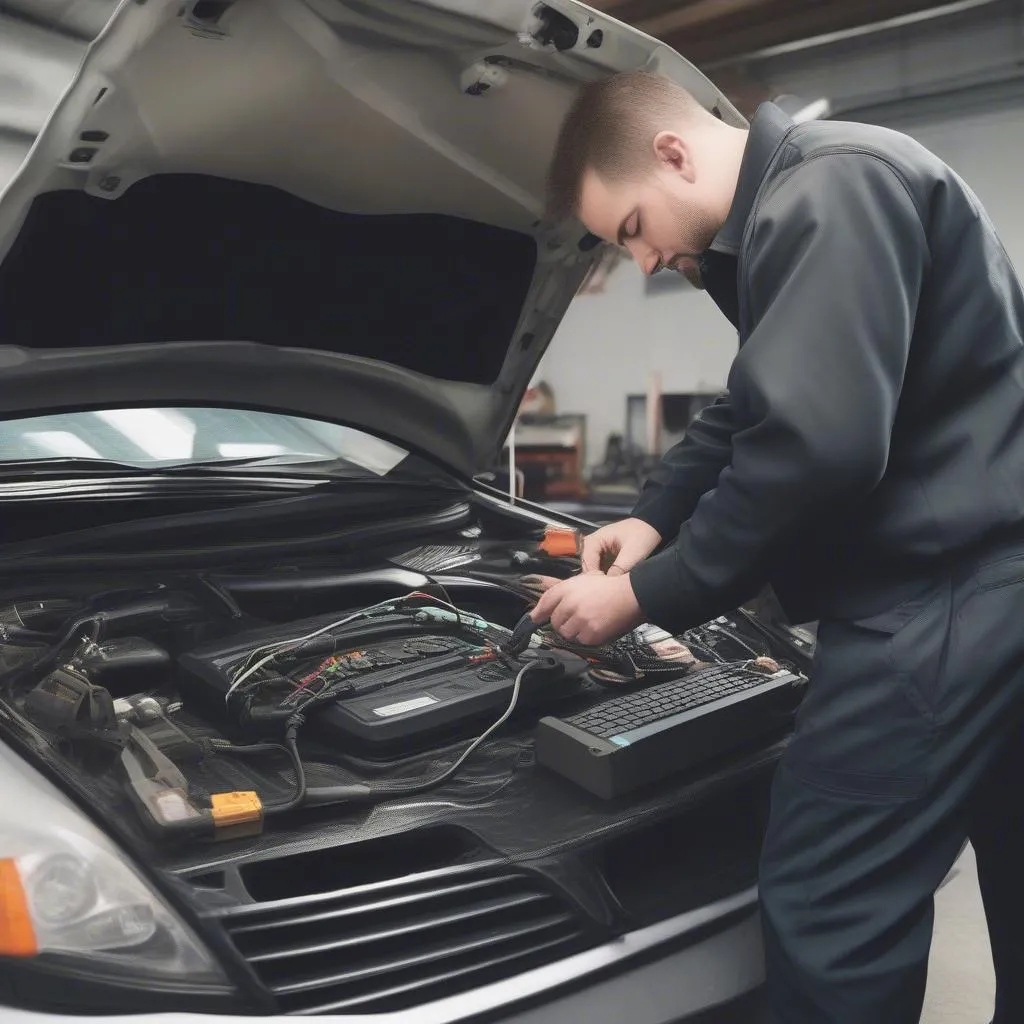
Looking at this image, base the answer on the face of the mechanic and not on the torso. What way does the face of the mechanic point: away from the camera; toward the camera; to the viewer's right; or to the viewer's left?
to the viewer's left

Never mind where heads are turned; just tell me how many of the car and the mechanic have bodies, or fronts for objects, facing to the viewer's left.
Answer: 1

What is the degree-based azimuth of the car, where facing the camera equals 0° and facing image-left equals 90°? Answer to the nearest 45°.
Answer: approximately 315°

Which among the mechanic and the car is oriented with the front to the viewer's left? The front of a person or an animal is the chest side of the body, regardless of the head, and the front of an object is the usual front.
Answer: the mechanic

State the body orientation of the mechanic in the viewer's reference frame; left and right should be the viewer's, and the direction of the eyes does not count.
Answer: facing to the left of the viewer
